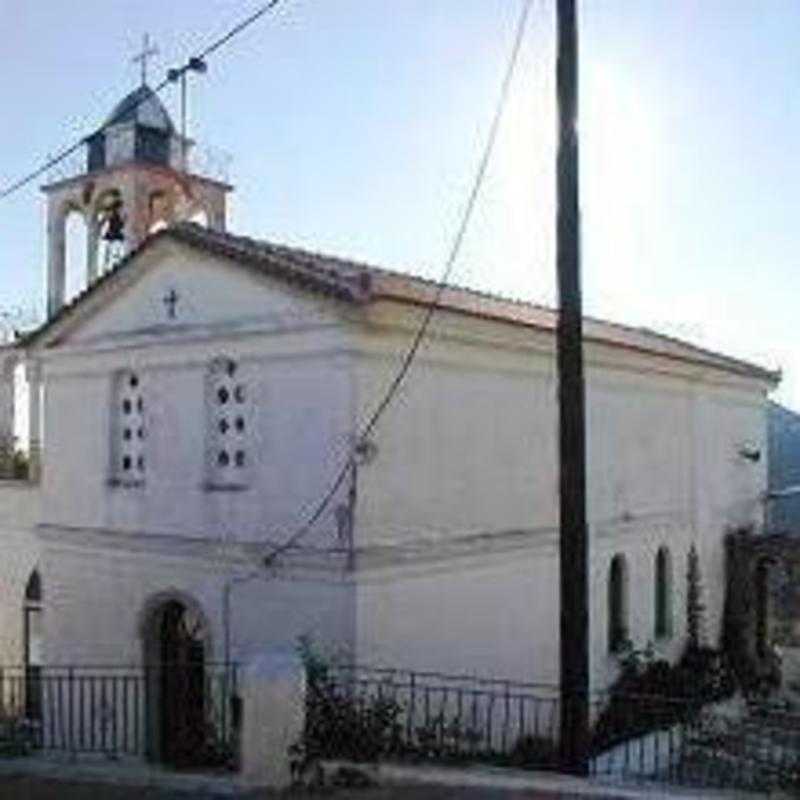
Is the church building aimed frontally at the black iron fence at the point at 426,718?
no

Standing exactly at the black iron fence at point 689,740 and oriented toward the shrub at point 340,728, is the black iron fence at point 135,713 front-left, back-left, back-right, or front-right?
front-right

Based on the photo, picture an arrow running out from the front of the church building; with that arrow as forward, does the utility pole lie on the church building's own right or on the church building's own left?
on the church building's own left

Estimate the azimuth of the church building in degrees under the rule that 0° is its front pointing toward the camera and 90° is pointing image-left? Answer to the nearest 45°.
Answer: approximately 45°

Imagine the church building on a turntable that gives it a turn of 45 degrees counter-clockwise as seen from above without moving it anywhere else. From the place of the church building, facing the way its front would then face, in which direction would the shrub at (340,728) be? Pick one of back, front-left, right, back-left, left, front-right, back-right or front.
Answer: front
